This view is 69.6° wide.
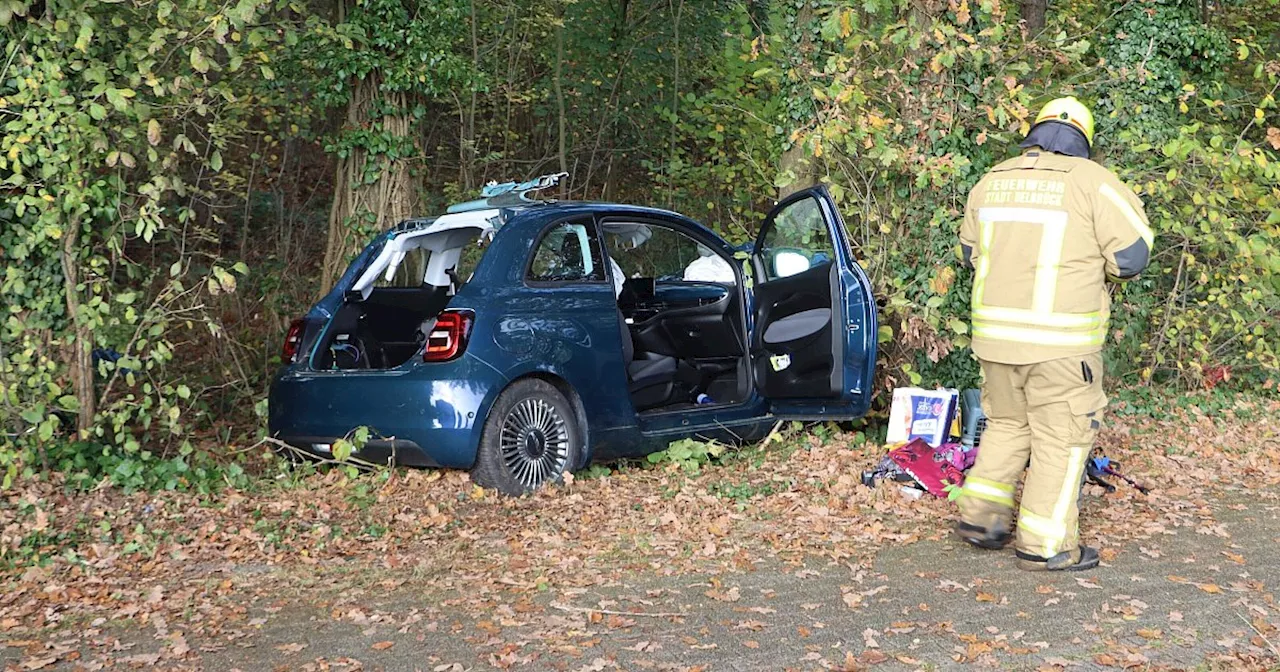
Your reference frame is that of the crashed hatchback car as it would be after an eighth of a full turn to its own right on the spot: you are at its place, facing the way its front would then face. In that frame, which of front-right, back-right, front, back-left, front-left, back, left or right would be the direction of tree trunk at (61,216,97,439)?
back

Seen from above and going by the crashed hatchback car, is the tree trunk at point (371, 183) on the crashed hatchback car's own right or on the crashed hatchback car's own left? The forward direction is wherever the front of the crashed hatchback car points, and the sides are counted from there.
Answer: on the crashed hatchback car's own left

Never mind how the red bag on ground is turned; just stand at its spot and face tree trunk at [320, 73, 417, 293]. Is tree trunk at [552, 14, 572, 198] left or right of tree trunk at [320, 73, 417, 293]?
right

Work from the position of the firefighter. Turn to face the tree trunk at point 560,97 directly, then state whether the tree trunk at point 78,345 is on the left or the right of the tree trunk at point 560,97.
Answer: left

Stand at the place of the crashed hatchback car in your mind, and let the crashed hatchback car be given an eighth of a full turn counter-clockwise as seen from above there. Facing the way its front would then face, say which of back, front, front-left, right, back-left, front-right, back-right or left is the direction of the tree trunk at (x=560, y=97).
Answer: front

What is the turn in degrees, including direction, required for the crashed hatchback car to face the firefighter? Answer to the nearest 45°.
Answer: approximately 90° to its right

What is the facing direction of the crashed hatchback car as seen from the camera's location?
facing away from the viewer and to the right of the viewer

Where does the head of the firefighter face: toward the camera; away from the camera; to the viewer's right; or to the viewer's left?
away from the camera
